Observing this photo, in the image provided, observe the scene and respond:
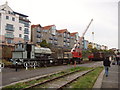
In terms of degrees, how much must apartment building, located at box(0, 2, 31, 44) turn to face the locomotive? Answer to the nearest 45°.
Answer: approximately 45° to its right

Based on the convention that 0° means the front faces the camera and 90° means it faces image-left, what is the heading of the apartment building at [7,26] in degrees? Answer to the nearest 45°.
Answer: approximately 315°
